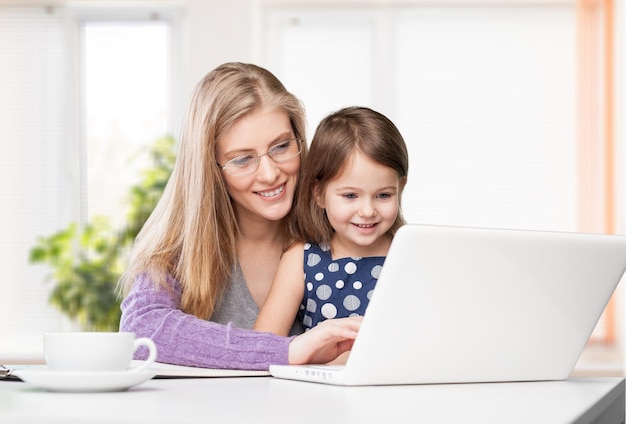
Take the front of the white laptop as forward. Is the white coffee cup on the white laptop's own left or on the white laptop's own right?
on the white laptop's own left

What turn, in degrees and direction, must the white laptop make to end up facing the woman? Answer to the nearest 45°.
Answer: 0° — it already faces them

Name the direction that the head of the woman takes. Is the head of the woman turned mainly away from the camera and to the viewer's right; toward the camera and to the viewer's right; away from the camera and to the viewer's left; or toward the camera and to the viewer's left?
toward the camera and to the viewer's right

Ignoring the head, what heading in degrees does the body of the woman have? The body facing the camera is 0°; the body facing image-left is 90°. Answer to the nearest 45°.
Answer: approximately 315°

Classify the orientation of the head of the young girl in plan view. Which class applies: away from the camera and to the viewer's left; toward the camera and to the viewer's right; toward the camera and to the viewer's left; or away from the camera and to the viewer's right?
toward the camera and to the viewer's right

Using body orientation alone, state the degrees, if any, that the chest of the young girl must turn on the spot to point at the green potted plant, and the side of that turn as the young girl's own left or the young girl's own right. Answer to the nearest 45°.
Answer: approximately 180°

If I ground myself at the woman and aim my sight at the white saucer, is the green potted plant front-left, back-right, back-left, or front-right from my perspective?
back-right

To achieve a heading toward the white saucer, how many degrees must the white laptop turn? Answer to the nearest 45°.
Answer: approximately 90° to its left

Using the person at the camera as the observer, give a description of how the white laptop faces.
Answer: facing away from the viewer and to the left of the viewer

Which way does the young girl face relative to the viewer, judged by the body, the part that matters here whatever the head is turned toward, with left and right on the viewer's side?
facing the viewer and to the right of the viewer

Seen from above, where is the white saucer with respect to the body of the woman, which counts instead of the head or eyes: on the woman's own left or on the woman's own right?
on the woman's own right

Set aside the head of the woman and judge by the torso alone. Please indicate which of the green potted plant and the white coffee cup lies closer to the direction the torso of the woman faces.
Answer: the white coffee cup
